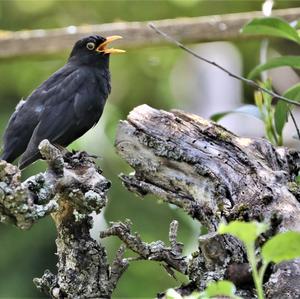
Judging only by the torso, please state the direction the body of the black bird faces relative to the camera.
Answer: to the viewer's right

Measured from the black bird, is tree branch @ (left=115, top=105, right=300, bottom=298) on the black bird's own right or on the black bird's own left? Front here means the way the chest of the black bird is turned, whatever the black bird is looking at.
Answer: on the black bird's own right

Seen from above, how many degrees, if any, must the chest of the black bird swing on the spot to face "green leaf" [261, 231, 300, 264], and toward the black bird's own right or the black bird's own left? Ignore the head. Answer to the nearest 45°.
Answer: approximately 90° to the black bird's own right

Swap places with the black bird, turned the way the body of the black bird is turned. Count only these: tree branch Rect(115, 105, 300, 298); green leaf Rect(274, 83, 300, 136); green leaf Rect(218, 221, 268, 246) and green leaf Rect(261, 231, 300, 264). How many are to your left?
0

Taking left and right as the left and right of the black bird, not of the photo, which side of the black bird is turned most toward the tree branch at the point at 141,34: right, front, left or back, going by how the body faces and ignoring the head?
front
